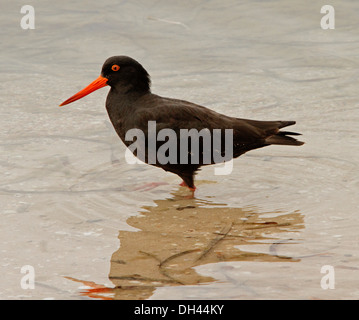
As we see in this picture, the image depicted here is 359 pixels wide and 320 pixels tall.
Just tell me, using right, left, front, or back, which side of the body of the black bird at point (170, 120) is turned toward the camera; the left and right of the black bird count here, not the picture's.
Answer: left
